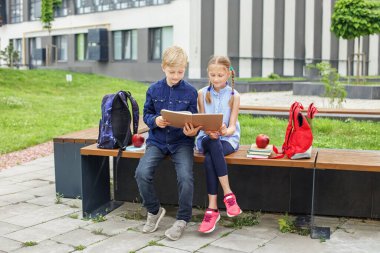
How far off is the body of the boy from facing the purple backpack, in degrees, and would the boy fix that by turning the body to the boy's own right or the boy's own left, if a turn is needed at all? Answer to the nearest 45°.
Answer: approximately 135° to the boy's own right

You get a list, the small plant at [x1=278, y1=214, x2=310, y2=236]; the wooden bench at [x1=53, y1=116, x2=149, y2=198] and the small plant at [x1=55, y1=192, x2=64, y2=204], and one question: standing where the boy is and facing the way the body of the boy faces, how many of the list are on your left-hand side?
1

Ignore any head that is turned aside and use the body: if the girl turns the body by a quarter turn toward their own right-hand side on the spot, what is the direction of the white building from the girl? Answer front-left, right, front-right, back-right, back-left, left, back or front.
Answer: right

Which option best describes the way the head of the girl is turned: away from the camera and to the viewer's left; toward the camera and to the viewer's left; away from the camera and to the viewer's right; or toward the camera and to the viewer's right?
toward the camera and to the viewer's left

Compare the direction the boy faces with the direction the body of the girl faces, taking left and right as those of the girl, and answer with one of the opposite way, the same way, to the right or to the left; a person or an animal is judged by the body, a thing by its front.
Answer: the same way

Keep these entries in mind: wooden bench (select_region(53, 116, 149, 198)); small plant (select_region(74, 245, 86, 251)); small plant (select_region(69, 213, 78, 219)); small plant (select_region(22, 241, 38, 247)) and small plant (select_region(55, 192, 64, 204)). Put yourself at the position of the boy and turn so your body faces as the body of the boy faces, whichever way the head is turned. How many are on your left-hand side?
0

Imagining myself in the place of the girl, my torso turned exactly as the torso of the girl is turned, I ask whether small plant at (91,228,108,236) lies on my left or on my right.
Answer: on my right

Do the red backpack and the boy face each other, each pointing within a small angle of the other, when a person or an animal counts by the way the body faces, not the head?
no

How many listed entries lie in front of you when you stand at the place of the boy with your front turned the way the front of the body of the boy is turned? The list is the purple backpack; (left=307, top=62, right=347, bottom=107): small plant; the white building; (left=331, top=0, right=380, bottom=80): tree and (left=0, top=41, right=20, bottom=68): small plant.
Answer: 0

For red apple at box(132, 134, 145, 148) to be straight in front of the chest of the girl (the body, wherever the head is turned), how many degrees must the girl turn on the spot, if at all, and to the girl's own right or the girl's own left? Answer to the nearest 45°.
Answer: approximately 90° to the girl's own right

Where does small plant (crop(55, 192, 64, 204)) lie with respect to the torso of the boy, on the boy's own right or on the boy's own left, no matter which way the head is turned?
on the boy's own right

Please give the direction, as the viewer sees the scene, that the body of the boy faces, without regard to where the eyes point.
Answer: toward the camera

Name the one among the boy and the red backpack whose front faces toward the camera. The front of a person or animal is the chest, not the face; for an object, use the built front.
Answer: the boy

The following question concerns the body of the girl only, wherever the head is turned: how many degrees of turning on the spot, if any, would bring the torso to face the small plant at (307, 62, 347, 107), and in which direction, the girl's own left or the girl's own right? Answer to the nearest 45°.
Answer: approximately 180°

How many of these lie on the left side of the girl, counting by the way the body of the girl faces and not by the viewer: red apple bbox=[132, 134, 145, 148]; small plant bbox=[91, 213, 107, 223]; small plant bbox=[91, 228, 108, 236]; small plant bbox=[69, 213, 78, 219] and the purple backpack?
0
